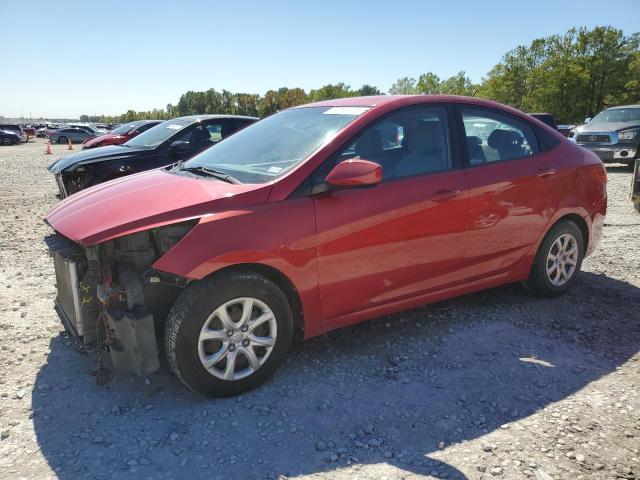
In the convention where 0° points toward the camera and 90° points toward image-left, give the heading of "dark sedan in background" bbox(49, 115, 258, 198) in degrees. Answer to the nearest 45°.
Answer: approximately 45°

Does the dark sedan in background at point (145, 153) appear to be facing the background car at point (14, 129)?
no

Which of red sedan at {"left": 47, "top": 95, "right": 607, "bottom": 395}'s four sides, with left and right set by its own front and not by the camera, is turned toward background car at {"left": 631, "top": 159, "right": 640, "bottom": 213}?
back

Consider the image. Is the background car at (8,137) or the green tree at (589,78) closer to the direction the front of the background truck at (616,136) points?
the background car

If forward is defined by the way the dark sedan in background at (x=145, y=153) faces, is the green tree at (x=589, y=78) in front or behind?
behind
